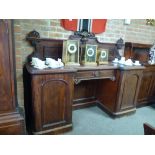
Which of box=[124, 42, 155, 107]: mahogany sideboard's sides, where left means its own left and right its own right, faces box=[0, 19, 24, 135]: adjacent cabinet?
right

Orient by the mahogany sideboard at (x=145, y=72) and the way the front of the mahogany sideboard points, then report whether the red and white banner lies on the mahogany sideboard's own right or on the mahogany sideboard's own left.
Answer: on the mahogany sideboard's own right

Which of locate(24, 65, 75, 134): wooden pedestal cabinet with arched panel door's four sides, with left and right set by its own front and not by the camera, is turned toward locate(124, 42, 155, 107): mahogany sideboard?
left

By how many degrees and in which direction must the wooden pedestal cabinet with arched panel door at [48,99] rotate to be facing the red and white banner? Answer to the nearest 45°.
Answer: approximately 90° to its left

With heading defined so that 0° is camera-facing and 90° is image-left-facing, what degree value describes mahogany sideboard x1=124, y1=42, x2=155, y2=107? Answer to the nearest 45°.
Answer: approximately 315°

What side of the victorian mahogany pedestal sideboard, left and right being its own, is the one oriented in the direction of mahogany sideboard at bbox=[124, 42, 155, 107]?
left

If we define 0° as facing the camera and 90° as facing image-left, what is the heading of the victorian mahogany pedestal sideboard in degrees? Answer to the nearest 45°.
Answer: approximately 315°

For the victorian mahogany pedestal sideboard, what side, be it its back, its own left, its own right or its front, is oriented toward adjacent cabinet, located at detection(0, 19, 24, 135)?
right
